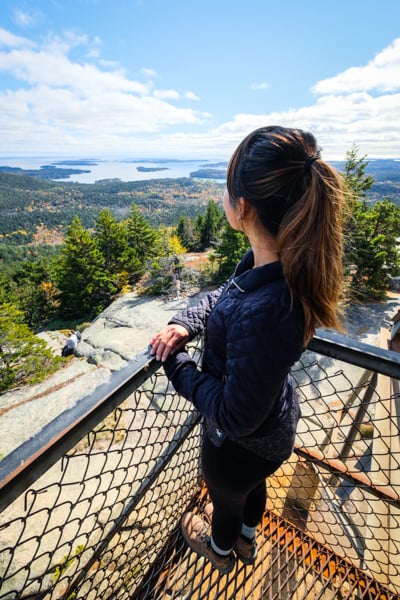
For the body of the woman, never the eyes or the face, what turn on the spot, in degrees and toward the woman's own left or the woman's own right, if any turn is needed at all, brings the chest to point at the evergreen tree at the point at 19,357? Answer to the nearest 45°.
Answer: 0° — they already face it

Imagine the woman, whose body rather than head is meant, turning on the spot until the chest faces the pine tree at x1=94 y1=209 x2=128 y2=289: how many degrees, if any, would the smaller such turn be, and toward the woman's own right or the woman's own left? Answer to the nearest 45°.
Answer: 0° — they already face it

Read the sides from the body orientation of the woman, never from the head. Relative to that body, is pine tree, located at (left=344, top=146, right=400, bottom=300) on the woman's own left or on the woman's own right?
on the woman's own right

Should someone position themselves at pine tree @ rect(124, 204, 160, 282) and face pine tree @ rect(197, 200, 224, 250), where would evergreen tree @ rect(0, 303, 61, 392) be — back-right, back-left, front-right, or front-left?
back-right

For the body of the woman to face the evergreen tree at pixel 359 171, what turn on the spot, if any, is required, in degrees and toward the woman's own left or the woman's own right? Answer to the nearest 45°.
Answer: approximately 45° to the woman's own right

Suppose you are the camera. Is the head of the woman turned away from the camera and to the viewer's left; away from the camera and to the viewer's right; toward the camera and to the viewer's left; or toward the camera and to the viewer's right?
away from the camera and to the viewer's left

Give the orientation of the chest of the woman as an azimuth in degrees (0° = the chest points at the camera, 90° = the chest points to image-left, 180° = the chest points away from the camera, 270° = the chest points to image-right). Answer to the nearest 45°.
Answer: approximately 135°
